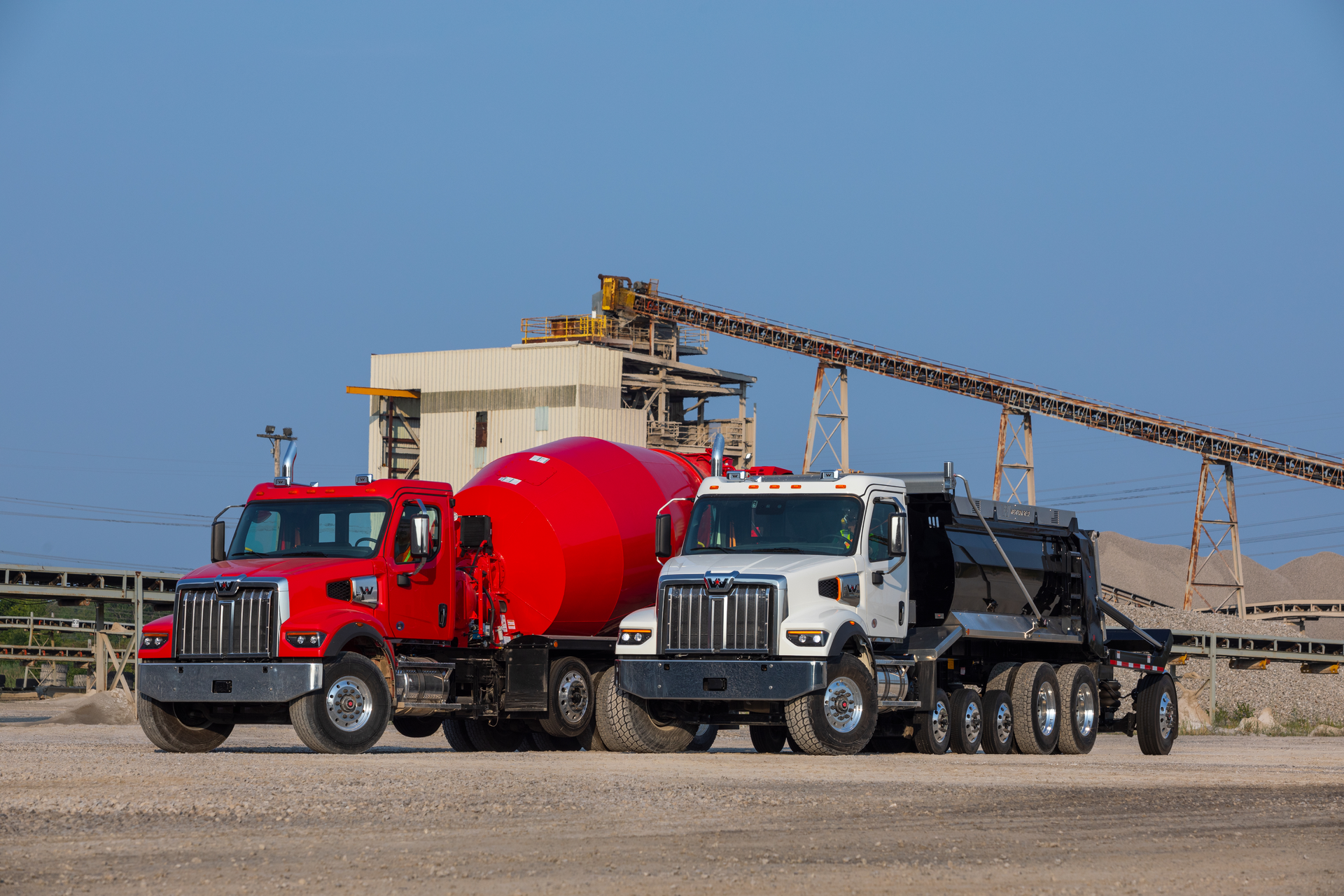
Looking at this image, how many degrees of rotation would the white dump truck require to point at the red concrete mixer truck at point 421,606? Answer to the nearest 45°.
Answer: approximately 45° to its right

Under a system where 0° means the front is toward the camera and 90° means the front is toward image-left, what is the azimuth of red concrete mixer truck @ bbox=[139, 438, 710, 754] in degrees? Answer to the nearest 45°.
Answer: approximately 45°

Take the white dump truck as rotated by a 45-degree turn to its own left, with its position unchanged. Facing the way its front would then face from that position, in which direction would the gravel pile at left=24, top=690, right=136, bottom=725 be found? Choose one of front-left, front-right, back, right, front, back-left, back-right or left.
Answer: back-right
